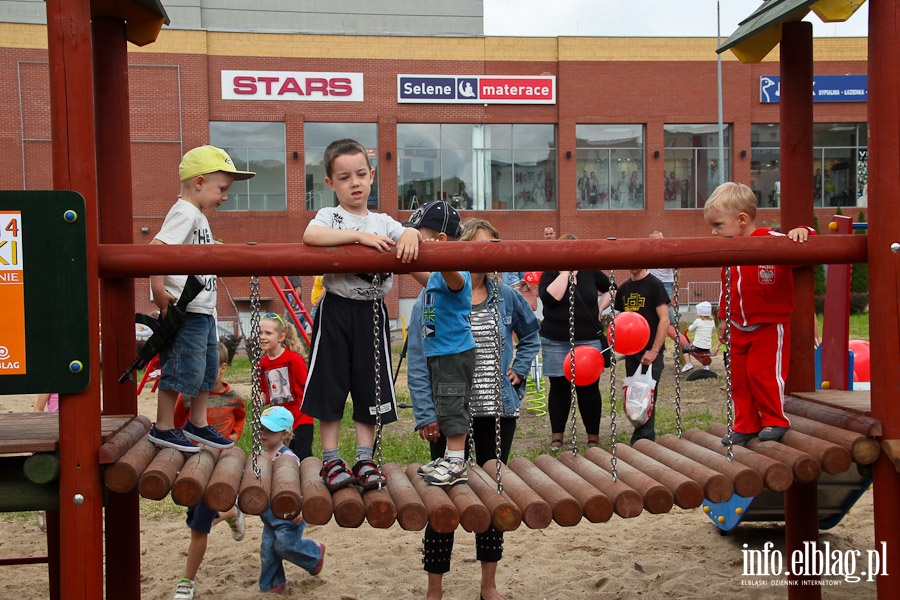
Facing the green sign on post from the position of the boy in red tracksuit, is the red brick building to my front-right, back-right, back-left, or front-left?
back-right

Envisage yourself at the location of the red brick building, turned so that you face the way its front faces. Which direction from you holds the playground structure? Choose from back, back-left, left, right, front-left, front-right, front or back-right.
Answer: front

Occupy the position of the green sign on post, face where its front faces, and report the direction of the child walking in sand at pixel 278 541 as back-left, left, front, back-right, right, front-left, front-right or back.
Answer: back-left

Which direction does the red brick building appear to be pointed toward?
toward the camera

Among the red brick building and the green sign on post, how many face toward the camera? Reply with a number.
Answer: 2

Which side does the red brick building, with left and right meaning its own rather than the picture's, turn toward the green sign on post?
front

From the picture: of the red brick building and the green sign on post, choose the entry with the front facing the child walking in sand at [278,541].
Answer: the red brick building

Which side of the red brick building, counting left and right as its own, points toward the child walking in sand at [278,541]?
front

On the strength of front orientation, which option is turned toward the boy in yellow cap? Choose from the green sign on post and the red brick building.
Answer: the red brick building

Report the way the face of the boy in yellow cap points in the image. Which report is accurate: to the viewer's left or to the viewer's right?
to the viewer's right

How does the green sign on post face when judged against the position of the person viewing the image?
facing the viewer

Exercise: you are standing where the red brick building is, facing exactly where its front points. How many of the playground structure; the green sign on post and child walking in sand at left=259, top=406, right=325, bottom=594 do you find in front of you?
3

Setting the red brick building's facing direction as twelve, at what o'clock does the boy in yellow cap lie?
The boy in yellow cap is roughly at 12 o'clock from the red brick building.

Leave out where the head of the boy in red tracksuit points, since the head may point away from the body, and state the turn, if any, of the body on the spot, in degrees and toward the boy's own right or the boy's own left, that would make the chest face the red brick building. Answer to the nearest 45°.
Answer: approximately 135° to the boy's own right

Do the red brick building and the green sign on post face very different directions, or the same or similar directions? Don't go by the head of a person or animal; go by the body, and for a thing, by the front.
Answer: same or similar directions

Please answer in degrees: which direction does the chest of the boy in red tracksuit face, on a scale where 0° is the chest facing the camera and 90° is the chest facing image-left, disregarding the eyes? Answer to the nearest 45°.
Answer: approximately 45°
